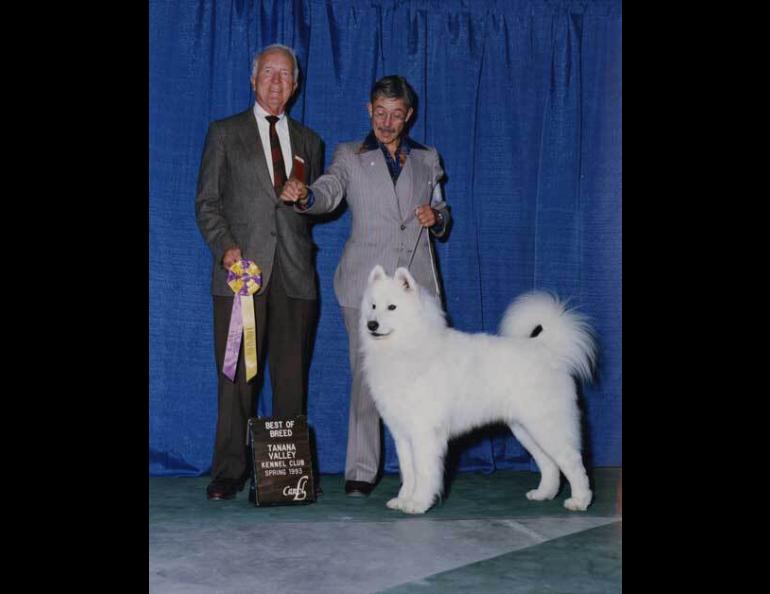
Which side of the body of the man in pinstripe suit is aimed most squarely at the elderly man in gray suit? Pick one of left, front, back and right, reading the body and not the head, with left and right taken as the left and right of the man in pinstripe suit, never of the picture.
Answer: right

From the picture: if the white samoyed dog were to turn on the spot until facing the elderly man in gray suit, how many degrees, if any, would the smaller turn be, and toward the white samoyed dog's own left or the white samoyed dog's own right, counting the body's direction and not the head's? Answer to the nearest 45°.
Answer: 0° — it already faces them

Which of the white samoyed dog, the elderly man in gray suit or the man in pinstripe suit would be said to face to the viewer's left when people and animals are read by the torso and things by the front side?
the white samoyed dog

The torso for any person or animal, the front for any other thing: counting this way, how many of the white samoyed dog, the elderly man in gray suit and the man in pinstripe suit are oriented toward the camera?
2

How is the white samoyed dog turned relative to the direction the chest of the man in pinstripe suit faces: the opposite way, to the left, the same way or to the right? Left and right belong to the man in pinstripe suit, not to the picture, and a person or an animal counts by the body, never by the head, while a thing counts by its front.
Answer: to the right

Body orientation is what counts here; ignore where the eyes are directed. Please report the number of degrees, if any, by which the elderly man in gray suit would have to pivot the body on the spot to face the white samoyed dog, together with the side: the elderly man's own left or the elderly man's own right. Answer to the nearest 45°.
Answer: approximately 45° to the elderly man's own left

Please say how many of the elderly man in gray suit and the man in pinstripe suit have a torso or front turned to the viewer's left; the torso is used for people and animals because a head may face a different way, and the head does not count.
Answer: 0

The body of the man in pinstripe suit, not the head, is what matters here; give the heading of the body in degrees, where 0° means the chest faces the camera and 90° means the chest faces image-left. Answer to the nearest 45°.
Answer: approximately 0°

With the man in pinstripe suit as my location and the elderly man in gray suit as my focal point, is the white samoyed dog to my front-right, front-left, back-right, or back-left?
back-left

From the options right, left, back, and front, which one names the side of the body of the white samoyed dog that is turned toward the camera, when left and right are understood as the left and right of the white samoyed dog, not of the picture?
left

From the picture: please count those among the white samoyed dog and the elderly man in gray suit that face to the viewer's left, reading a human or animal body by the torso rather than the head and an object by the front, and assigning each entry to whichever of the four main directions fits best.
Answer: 1

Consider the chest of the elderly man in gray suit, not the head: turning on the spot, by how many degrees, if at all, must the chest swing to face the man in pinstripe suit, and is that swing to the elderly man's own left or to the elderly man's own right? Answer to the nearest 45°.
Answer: approximately 90° to the elderly man's own left
